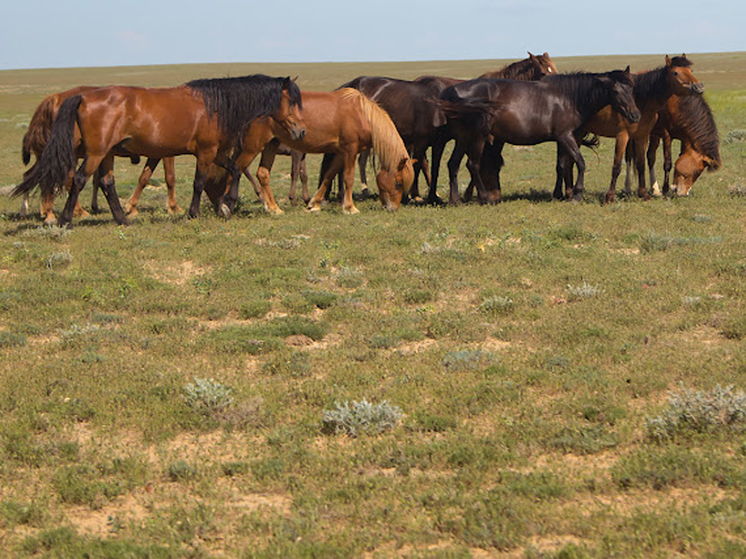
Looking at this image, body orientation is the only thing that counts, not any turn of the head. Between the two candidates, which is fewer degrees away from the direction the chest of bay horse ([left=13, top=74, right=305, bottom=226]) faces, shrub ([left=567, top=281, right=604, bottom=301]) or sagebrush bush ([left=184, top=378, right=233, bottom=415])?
the shrub

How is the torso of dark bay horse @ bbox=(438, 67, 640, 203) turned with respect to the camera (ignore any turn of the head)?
to the viewer's right

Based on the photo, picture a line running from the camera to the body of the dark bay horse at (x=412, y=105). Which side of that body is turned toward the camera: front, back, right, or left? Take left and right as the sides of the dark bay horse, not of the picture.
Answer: right

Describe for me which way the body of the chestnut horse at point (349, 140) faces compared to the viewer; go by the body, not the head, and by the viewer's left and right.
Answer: facing to the right of the viewer

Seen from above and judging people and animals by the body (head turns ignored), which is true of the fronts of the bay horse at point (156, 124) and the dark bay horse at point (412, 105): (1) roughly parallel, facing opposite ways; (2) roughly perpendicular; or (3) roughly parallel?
roughly parallel

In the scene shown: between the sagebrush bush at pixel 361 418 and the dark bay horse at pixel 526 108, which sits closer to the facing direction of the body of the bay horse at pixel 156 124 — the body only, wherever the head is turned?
the dark bay horse

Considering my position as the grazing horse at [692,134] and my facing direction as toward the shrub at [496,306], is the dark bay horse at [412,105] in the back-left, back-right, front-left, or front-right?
front-right

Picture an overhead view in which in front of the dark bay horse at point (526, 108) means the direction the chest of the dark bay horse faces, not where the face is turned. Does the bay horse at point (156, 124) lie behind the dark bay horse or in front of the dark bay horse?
behind

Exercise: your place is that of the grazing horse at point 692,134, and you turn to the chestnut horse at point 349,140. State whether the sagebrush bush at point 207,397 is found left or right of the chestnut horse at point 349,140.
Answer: left

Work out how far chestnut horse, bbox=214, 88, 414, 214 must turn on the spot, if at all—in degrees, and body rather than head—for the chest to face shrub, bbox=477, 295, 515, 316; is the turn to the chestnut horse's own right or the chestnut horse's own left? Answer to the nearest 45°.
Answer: approximately 90° to the chestnut horse's own right

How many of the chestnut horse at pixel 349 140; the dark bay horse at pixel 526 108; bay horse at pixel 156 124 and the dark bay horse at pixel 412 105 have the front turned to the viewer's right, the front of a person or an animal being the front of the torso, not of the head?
4

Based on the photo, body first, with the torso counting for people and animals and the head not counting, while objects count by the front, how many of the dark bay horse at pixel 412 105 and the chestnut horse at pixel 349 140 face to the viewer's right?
2

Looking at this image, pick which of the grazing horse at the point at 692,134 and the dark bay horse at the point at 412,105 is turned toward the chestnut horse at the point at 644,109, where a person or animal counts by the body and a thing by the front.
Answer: the dark bay horse

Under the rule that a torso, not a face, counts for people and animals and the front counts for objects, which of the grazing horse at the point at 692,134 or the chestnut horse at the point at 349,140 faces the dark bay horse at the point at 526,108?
the chestnut horse

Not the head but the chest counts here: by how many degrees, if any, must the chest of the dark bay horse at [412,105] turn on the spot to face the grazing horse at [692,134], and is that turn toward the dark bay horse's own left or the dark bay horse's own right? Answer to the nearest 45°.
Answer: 0° — it already faces it

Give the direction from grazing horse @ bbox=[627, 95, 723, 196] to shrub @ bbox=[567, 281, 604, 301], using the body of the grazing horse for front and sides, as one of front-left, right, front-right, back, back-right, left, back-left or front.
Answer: front-right

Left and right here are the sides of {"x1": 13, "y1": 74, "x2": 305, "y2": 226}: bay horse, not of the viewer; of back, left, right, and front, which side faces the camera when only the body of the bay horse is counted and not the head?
right

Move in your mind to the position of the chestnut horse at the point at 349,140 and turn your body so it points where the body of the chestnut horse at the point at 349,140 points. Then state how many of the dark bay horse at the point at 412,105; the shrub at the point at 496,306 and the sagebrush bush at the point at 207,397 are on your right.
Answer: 2
